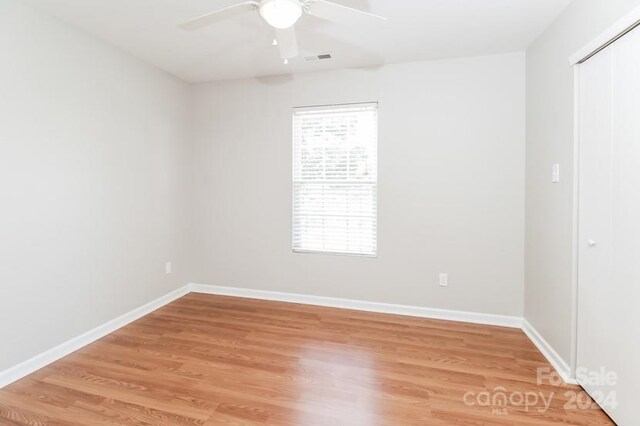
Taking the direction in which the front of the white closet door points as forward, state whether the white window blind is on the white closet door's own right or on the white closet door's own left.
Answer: on the white closet door's own right

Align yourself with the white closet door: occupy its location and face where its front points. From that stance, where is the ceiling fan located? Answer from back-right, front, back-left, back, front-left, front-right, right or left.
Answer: front

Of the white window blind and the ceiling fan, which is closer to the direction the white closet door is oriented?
the ceiling fan

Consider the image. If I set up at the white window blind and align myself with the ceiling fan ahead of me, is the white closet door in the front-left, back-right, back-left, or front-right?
front-left

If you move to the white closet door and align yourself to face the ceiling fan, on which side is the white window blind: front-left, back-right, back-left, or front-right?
front-right

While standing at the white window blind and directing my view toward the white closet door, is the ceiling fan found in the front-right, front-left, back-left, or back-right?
front-right

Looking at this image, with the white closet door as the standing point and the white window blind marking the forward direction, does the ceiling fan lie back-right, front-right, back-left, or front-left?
front-left
